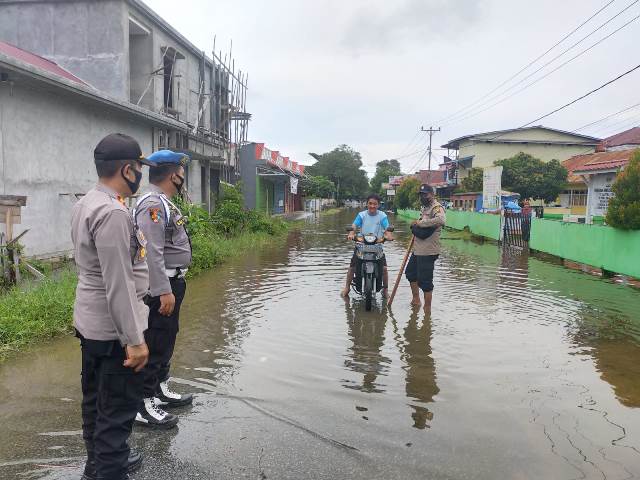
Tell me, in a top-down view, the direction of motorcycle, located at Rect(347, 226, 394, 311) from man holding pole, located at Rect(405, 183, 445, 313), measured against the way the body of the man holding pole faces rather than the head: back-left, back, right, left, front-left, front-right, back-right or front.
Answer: front-right

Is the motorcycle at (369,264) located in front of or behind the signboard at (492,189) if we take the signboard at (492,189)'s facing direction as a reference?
in front

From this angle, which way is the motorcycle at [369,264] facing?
toward the camera

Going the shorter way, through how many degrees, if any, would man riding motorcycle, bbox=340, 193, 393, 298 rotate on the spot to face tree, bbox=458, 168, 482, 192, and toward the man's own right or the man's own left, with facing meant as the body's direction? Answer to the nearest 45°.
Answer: approximately 180°

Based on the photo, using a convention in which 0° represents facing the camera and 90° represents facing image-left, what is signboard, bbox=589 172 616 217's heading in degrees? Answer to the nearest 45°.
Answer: approximately 0°

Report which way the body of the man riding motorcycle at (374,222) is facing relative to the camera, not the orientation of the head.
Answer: toward the camera

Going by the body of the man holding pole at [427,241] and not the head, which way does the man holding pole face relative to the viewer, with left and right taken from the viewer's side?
facing the viewer and to the left of the viewer

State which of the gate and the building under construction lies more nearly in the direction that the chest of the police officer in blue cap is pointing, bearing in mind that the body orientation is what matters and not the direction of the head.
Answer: the gate

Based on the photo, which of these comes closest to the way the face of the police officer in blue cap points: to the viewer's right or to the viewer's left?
to the viewer's right

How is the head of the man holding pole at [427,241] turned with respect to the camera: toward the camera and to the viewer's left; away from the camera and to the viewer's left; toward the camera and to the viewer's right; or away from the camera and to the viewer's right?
toward the camera and to the viewer's left

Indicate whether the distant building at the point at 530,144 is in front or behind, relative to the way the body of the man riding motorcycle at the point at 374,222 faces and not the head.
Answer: behind

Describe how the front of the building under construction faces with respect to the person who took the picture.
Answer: facing to the right of the viewer

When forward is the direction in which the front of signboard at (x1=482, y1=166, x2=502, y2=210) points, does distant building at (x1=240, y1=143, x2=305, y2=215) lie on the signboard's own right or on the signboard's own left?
on the signboard's own right
